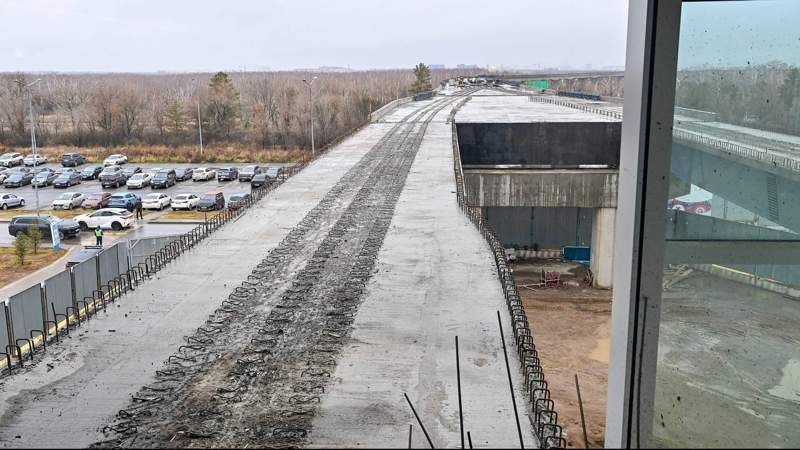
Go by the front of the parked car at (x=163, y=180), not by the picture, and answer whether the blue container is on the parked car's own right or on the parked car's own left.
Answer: on the parked car's own left

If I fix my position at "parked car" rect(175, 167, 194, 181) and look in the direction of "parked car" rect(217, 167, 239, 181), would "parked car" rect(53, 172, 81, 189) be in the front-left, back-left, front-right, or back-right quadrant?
back-right

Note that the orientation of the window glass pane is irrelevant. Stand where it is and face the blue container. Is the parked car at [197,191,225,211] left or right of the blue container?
left

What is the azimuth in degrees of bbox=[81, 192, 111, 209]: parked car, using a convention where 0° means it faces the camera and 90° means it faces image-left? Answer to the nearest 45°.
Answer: approximately 45°

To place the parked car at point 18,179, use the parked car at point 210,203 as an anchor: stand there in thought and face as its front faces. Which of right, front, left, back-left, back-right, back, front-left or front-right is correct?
right

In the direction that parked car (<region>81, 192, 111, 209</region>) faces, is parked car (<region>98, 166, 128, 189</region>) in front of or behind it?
behind

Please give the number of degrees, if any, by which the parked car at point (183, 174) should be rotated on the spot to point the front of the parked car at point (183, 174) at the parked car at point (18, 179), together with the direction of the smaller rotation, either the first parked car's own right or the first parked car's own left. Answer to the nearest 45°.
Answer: approximately 45° to the first parked car's own right

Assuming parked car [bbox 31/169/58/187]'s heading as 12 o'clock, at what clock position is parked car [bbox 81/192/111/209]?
parked car [bbox 81/192/111/209] is roughly at 10 o'clock from parked car [bbox 31/169/58/187].

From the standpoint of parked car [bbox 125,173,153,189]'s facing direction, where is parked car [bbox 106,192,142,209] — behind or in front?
in front

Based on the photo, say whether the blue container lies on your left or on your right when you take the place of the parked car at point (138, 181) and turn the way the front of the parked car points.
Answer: on your left

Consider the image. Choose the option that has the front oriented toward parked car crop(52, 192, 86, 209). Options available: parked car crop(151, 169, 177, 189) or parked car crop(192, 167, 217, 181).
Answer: parked car crop(151, 169, 177, 189)
